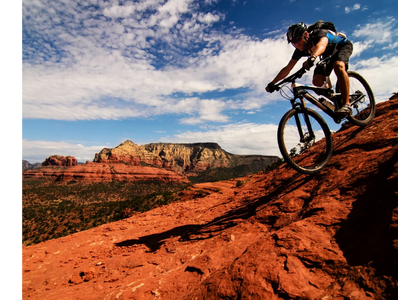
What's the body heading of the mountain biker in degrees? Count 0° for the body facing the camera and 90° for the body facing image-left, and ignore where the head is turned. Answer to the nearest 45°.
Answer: approximately 45°
